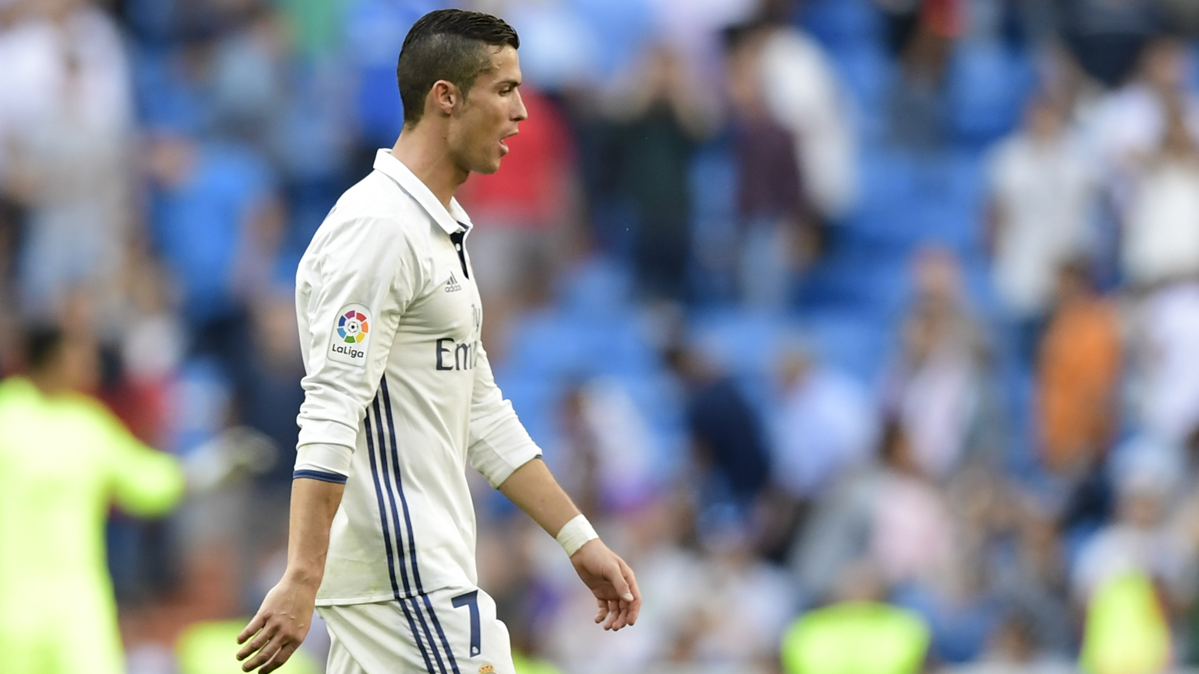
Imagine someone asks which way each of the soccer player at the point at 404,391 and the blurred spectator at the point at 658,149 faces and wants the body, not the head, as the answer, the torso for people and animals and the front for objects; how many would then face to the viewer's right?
1

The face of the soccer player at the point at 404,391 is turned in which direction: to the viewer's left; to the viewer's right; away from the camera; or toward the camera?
to the viewer's right

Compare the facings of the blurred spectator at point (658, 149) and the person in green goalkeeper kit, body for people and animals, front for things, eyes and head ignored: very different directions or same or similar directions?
very different directions

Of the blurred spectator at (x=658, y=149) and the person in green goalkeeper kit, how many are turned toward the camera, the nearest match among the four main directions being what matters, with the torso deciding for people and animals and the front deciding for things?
1

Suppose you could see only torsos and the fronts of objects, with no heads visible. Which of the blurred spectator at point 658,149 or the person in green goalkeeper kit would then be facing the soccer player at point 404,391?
the blurred spectator

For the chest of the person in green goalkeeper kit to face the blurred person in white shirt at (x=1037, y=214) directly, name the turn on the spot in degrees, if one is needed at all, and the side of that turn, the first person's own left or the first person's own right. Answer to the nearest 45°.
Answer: approximately 45° to the first person's own right

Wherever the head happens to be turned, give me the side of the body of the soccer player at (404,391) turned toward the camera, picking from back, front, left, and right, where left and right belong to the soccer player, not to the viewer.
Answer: right

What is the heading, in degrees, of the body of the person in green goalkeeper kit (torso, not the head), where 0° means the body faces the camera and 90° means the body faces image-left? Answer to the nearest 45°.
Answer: approximately 225°

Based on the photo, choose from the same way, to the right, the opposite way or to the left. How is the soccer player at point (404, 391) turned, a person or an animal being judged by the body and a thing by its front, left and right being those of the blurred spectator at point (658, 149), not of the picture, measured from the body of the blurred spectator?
to the left

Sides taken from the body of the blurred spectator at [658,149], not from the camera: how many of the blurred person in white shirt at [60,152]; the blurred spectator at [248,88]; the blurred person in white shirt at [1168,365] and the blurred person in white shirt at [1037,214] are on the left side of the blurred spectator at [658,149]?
2
